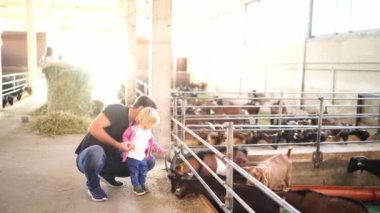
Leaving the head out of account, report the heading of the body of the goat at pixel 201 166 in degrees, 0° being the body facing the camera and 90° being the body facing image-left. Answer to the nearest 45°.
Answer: approximately 90°

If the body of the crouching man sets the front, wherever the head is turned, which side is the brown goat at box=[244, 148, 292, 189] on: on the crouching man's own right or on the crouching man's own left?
on the crouching man's own left

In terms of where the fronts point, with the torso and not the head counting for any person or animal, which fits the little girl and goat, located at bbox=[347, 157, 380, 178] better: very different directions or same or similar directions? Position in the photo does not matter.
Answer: very different directions

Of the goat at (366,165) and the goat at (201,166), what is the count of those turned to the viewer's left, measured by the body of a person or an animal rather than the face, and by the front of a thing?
2

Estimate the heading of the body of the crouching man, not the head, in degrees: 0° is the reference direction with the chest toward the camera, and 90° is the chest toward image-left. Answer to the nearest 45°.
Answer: approximately 315°

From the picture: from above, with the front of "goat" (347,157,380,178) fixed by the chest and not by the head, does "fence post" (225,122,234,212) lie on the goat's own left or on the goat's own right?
on the goat's own left

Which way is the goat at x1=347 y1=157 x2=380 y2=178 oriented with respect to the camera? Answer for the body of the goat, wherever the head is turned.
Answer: to the viewer's left

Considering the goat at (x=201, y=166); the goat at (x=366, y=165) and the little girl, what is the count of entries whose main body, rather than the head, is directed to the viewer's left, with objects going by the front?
2

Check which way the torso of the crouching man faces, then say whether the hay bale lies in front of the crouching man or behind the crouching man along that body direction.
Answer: behind

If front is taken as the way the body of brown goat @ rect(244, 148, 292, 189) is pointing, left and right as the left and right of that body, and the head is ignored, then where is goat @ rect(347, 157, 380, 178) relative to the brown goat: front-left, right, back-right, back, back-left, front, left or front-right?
back

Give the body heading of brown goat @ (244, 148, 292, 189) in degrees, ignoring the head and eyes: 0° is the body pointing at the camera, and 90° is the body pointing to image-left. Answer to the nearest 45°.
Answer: approximately 45°

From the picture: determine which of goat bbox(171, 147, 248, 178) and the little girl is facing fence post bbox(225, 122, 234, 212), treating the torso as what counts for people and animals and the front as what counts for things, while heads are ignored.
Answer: the little girl
